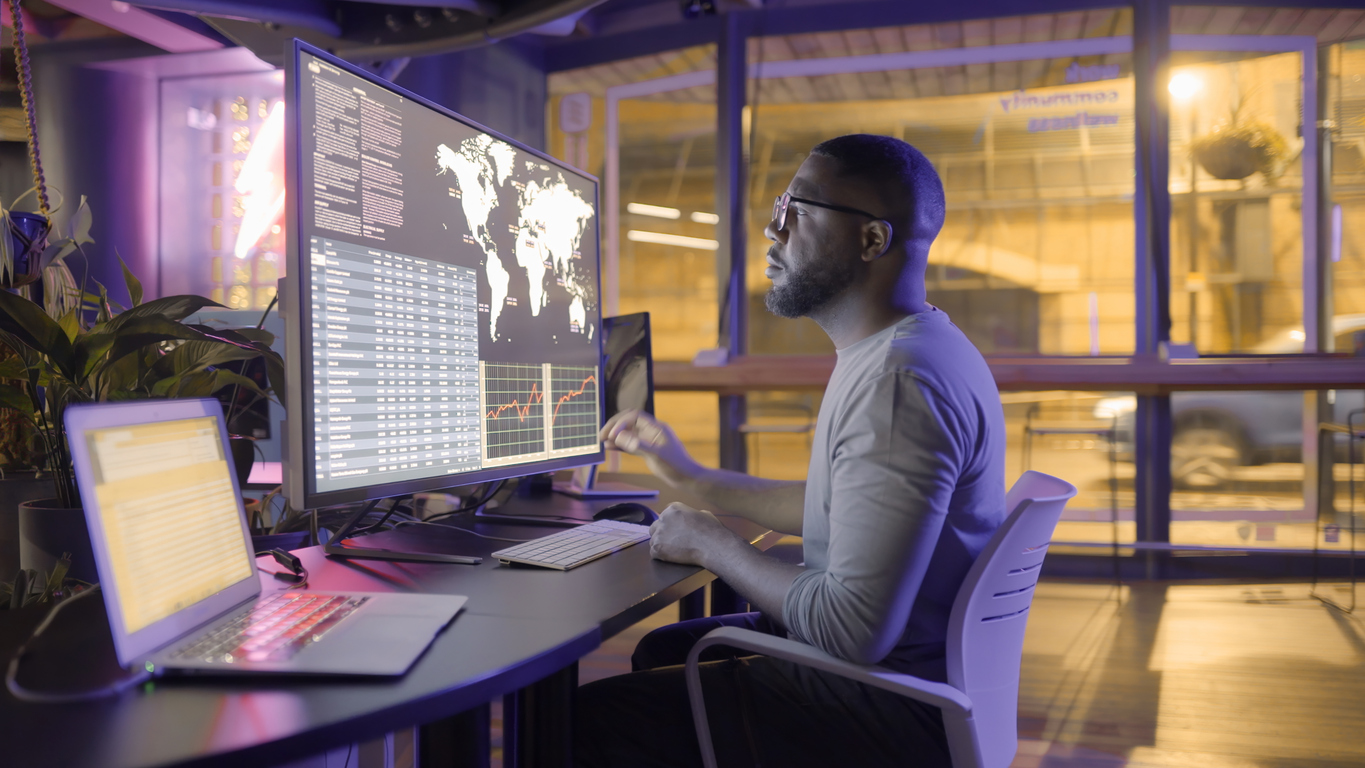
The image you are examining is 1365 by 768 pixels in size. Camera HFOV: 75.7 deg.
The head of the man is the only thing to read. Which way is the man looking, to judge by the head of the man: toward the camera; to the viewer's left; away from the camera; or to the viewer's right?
to the viewer's left

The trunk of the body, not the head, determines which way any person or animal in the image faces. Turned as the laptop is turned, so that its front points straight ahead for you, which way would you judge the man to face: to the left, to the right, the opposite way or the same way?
the opposite way

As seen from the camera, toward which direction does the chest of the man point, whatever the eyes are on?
to the viewer's left

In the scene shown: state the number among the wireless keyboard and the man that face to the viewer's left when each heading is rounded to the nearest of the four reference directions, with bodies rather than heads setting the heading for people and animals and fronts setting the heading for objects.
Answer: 1

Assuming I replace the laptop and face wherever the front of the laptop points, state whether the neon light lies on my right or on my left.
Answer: on my left

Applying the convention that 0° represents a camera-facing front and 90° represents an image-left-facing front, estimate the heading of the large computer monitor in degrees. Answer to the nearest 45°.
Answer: approximately 315°

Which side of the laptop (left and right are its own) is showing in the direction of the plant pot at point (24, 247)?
back

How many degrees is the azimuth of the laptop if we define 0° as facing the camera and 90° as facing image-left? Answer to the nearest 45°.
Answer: approximately 315°

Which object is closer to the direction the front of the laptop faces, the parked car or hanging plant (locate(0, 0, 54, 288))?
the parked car

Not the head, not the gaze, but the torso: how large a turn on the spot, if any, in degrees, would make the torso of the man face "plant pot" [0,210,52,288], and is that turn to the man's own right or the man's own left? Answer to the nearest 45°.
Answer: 0° — they already face it

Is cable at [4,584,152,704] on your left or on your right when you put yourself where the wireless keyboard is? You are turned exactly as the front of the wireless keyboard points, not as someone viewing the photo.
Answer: on your right

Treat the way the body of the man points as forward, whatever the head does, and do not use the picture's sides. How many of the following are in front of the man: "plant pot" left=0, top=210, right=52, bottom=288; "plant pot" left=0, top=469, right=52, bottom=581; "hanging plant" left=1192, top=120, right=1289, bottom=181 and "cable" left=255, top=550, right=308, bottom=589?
3

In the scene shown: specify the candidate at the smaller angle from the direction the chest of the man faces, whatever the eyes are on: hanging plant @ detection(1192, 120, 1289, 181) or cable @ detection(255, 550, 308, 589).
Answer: the cable
